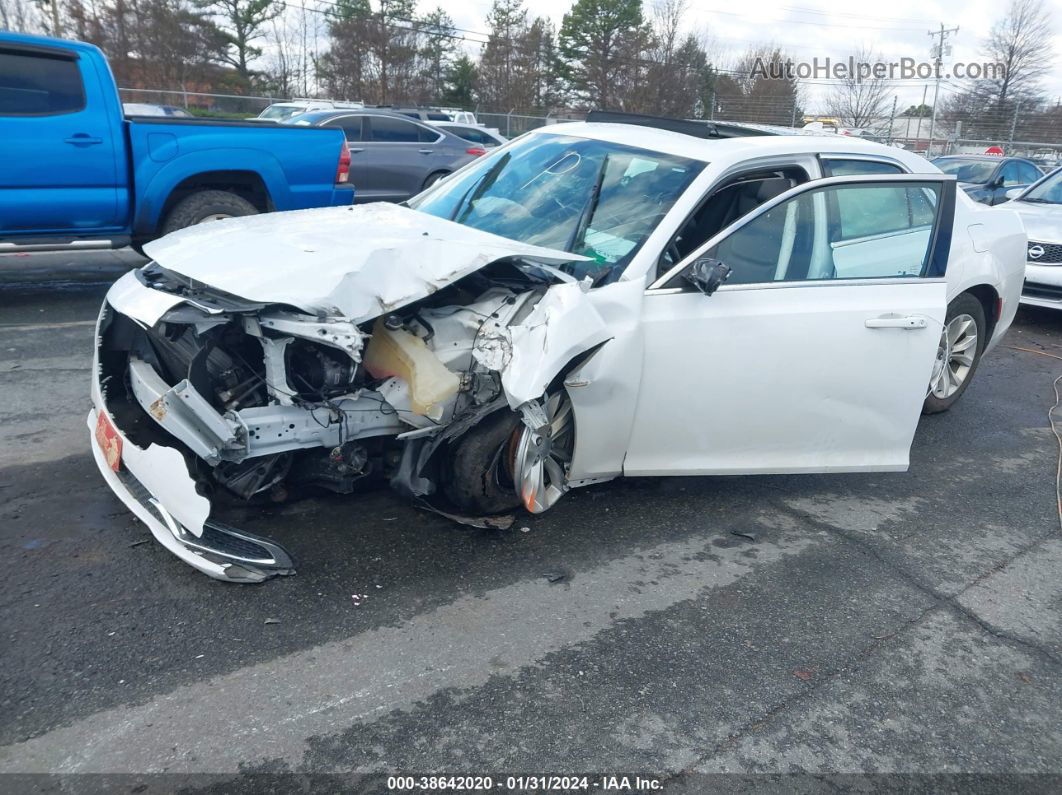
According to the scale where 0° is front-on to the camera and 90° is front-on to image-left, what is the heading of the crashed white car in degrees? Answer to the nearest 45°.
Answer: approximately 45°

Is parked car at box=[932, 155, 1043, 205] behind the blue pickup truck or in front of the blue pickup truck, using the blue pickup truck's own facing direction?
behind

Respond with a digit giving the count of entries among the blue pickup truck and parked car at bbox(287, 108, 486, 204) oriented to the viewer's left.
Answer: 2

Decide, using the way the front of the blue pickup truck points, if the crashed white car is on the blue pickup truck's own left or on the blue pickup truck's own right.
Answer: on the blue pickup truck's own left

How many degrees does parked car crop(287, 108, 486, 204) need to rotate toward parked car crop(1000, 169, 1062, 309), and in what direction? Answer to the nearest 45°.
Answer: approximately 135° to its left

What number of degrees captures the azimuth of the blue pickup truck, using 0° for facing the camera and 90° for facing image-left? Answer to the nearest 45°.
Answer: approximately 90°

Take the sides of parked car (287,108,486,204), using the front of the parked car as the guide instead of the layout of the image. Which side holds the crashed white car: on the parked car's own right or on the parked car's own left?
on the parked car's own left

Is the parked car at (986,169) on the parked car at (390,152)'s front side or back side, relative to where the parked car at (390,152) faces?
on the back side

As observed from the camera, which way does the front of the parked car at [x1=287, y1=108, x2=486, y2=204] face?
facing to the left of the viewer

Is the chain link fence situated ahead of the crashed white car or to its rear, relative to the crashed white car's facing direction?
to the rear

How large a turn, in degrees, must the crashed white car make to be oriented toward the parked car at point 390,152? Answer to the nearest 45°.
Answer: approximately 135° to its right
